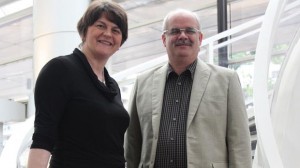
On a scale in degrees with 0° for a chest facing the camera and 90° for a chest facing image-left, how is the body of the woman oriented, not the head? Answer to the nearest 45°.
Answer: approximately 315°
